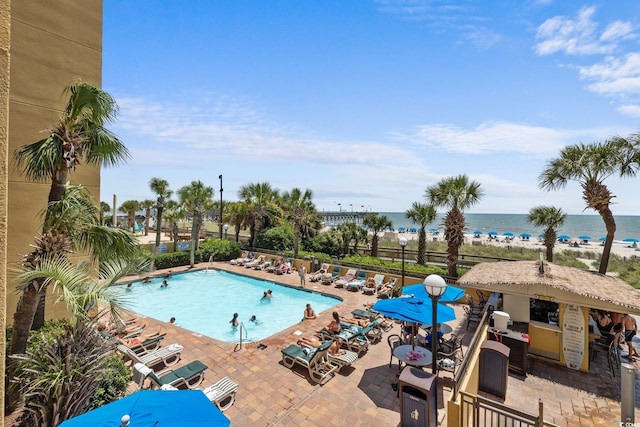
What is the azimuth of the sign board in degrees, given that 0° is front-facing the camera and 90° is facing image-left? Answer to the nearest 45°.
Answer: approximately 45°

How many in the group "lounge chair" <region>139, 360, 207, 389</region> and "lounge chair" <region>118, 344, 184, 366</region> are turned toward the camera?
0

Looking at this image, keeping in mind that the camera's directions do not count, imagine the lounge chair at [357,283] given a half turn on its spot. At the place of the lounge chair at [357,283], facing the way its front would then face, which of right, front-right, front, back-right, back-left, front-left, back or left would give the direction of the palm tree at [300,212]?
left

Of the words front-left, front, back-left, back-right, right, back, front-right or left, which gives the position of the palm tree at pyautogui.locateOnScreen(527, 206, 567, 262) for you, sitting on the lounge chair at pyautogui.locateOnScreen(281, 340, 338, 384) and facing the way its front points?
right

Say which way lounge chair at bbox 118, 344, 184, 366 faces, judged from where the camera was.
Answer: facing away from the viewer and to the right of the viewer

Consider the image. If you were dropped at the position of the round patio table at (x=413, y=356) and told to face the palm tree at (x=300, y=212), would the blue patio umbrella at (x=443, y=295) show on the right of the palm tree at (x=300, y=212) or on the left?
right

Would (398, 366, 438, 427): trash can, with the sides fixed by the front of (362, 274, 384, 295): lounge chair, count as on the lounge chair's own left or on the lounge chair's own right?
on the lounge chair's own left

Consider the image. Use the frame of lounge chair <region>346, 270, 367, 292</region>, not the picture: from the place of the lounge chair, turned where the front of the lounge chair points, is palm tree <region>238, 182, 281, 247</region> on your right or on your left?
on your right

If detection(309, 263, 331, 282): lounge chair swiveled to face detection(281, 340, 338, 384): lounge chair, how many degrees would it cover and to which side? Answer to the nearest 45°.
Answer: approximately 45° to its left

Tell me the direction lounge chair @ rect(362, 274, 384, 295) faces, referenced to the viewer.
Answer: facing the viewer and to the left of the viewer

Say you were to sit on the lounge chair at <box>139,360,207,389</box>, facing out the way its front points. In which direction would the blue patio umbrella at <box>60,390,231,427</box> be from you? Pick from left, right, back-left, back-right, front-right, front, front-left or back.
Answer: back-right
